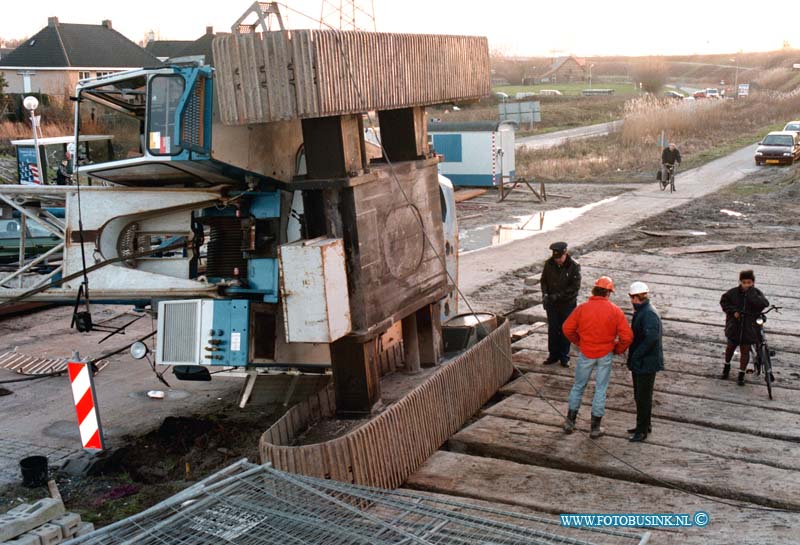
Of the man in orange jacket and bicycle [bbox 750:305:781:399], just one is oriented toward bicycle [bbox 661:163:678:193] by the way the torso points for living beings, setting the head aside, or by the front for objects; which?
the man in orange jacket

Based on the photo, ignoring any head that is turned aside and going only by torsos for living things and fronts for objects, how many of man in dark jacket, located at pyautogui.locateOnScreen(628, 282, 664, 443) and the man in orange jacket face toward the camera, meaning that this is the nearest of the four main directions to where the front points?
0

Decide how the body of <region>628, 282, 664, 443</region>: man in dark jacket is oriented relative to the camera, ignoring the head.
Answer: to the viewer's left

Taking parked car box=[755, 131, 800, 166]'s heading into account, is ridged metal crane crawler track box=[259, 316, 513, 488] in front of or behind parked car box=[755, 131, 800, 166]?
in front

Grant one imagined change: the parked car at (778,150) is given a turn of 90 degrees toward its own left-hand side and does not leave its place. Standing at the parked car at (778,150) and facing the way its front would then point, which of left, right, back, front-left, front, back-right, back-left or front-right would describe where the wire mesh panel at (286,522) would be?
front-right

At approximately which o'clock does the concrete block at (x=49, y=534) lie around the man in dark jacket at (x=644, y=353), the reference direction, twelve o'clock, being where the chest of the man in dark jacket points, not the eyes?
The concrete block is roughly at 10 o'clock from the man in dark jacket.

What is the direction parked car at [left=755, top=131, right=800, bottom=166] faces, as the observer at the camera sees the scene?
facing the viewer and to the left of the viewer

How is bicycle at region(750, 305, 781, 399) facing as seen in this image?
toward the camera

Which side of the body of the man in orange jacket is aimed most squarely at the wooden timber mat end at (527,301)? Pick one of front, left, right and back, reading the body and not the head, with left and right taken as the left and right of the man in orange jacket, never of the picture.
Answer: front

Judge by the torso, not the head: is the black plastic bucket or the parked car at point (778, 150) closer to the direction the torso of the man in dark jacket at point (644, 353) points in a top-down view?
the black plastic bucket

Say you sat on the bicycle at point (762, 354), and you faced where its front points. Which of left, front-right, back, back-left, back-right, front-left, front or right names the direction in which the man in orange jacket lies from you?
front-right

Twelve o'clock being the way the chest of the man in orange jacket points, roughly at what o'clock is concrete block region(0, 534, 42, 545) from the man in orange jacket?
The concrete block is roughly at 7 o'clock from the man in orange jacket.

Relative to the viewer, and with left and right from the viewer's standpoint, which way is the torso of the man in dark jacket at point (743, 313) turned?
facing the viewer

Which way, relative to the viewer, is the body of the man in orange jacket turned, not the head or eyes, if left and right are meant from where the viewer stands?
facing away from the viewer

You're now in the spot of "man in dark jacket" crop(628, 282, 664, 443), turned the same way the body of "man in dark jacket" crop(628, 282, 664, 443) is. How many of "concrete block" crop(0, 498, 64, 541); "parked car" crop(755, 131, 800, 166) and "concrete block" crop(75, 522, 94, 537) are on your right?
1

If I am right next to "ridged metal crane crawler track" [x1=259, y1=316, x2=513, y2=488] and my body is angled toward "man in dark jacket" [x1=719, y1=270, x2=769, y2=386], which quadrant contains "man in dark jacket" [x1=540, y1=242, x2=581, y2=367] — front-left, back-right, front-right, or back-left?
front-left

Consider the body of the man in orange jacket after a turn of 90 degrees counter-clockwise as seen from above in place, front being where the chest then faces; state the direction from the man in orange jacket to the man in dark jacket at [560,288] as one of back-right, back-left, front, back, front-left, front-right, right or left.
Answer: right
